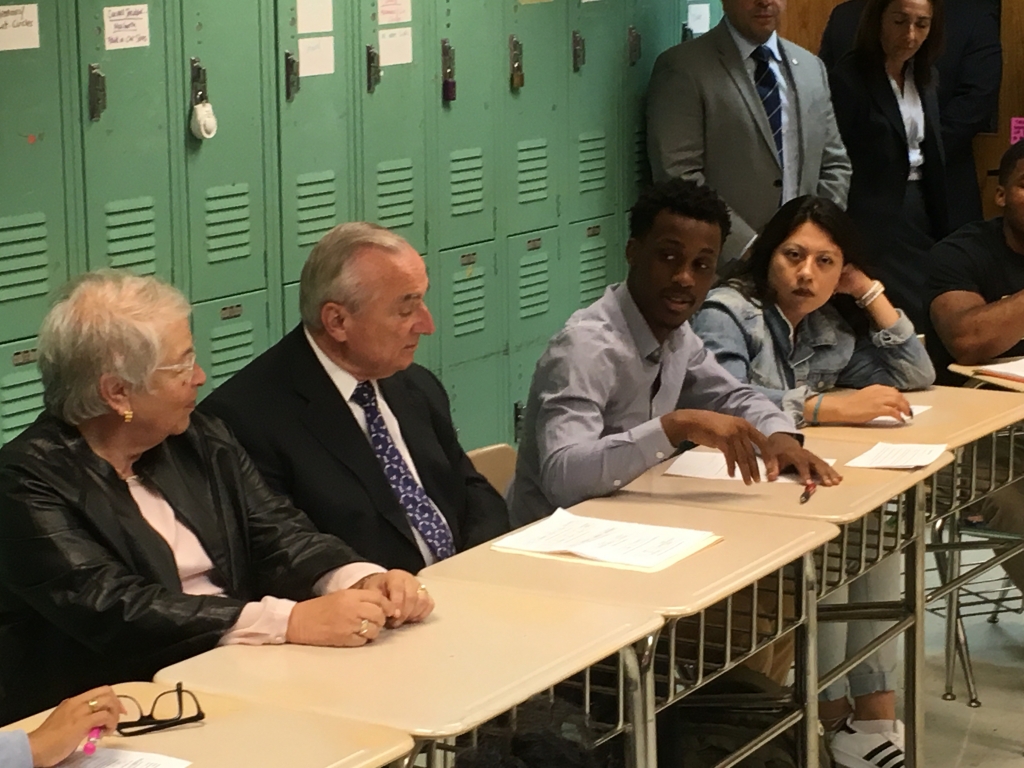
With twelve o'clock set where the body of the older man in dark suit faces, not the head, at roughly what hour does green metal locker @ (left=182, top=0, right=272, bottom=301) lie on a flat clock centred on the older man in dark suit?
The green metal locker is roughly at 7 o'clock from the older man in dark suit.

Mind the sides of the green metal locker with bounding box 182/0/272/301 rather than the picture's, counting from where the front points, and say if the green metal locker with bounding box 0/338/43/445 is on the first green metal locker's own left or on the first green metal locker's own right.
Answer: on the first green metal locker's own right

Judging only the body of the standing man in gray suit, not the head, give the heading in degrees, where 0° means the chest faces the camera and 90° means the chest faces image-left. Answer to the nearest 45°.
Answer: approximately 315°

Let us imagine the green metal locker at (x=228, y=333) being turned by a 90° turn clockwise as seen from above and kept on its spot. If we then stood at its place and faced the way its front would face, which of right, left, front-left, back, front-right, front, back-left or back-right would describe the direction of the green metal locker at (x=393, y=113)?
back

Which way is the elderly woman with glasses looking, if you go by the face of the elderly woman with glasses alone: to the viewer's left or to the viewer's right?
to the viewer's right

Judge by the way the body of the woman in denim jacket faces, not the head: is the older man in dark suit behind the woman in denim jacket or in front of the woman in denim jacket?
in front

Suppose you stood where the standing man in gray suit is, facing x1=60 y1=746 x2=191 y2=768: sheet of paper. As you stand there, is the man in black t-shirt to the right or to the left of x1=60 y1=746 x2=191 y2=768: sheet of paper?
left

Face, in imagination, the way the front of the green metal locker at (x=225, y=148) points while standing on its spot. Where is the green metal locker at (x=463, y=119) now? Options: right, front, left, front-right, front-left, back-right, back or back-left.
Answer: left

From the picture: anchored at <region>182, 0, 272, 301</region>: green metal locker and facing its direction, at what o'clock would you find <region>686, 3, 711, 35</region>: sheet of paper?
The sheet of paper is roughly at 9 o'clock from the green metal locker.

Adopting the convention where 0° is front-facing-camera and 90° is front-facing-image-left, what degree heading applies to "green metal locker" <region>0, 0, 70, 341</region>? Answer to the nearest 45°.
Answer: approximately 315°

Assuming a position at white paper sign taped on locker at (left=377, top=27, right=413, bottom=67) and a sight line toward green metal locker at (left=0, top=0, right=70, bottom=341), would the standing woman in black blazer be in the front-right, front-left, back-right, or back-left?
back-left

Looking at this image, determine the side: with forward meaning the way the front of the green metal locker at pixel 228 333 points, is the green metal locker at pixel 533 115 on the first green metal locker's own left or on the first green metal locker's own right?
on the first green metal locker's own left

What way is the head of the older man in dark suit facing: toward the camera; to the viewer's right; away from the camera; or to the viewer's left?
to the viewer's right

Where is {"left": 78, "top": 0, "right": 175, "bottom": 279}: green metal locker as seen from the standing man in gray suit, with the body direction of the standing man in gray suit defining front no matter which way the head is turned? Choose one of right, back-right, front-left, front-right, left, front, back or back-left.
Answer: right

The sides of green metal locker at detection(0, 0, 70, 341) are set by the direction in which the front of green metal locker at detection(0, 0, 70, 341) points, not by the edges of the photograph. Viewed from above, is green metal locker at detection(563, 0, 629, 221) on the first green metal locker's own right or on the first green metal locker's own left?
on the first green metal locker's own left
